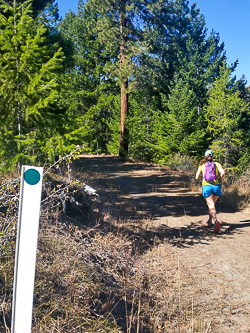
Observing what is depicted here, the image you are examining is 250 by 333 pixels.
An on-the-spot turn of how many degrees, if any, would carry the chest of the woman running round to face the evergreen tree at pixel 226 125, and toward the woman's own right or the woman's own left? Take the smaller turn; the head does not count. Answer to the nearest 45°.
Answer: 0° — they already face it

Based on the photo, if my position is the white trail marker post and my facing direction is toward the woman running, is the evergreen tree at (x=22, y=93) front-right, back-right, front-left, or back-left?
front-left

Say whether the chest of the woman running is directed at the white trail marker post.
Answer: no

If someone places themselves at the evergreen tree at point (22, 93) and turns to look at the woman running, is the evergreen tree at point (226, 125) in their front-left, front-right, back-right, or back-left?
front-left

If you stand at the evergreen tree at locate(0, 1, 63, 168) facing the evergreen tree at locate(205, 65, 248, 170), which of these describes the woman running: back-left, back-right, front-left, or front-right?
front-right

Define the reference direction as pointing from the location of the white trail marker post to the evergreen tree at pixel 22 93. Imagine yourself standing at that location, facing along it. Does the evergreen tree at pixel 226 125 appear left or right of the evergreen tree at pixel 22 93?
right

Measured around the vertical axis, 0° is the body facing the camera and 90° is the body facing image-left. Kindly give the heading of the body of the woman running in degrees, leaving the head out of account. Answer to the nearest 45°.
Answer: approximately 180°

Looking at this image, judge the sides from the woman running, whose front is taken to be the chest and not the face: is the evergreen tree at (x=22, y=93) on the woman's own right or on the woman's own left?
on the woman's own left
